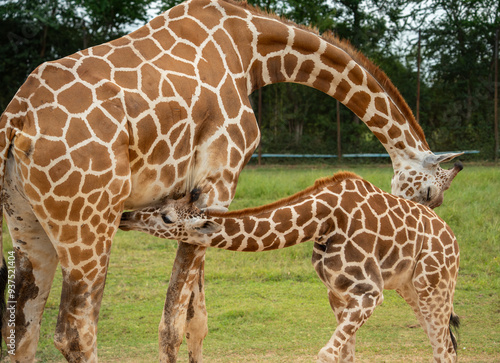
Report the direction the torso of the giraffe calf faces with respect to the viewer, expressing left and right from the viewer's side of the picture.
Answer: facing to the left of the viewer
